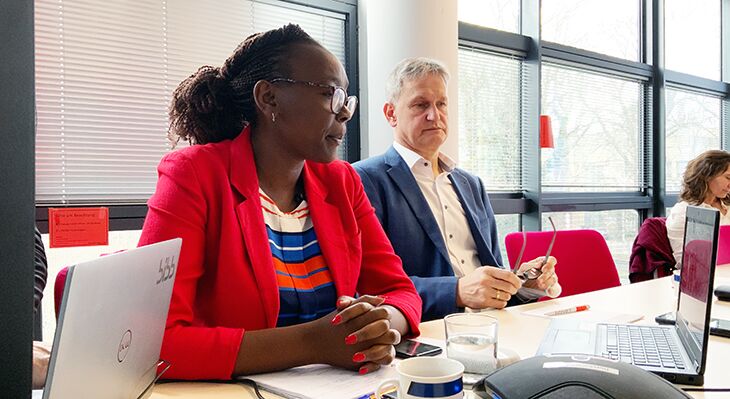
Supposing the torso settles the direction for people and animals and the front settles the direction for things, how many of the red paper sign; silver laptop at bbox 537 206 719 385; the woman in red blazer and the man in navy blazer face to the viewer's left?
1

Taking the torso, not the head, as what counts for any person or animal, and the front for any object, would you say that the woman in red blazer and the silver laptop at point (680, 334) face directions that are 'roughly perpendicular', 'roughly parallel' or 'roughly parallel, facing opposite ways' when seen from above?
roughly parallel, facing opposite ways

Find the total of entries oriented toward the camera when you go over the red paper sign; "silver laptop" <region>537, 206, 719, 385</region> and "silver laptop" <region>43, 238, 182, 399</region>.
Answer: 1

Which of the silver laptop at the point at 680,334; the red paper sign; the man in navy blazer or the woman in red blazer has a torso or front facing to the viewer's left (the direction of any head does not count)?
the silver laptop

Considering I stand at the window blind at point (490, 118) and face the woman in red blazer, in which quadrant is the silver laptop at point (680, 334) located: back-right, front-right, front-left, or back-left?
front-left

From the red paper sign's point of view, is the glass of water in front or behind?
in front

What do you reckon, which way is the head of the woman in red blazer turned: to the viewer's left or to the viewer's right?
to the viewer's right

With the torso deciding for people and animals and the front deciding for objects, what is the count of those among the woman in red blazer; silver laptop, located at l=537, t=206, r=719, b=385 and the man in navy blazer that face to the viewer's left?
1

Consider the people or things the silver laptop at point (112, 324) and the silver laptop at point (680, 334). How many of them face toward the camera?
0

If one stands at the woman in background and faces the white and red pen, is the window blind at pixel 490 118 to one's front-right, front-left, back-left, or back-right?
front-right

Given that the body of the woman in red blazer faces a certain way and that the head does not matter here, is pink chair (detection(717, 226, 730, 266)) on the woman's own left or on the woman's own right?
on the woman's own left

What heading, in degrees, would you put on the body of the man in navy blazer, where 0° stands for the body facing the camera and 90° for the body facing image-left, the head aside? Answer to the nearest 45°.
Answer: approximately 315°

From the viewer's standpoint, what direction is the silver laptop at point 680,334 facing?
to the viewer's left

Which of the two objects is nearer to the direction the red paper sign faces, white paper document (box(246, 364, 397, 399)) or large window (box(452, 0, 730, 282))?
the white paper document

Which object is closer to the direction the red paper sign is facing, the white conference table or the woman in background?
the white conference table

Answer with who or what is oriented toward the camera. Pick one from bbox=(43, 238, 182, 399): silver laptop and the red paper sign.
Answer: the red paper sign

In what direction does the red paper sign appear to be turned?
toward the camera

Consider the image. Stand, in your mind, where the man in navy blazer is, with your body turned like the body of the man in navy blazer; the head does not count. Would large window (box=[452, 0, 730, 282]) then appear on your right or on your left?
on your left
